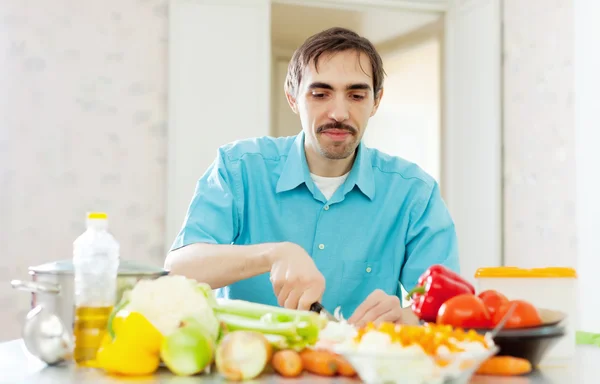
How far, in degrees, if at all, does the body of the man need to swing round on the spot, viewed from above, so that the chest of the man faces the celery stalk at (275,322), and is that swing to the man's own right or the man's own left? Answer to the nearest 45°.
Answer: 0° — they already face it

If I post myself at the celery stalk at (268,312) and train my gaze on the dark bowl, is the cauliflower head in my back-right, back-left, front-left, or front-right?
back-right

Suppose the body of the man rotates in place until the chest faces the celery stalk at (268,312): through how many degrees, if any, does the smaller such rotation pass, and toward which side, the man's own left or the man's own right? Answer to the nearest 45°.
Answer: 0° — they already face it

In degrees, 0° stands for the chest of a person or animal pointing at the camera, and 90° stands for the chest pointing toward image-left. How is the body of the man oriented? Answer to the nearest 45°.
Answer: approximately 0°

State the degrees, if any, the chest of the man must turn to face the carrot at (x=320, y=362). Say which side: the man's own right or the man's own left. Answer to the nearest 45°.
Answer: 0° — they already face it

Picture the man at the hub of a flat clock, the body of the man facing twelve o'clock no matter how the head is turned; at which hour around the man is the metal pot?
The metal pot is roughly at 1 o'clock from the man.

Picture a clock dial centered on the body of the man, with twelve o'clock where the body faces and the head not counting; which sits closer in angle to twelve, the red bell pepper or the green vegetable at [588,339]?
the red bell pepper

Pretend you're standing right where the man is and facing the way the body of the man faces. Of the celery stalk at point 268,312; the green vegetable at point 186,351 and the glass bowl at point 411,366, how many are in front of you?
3

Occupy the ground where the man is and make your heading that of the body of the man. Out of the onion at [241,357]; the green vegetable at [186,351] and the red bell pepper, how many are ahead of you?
3

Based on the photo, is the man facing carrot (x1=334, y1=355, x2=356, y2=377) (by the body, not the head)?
yes

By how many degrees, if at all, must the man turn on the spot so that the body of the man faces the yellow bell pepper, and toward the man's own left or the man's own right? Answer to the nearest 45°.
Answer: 0° — they already face it
